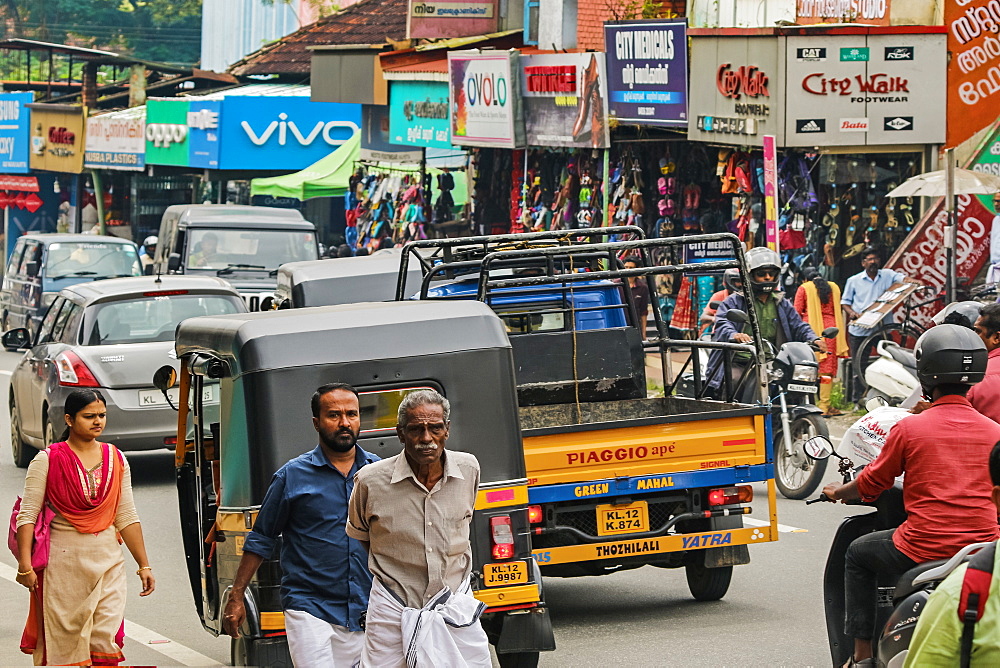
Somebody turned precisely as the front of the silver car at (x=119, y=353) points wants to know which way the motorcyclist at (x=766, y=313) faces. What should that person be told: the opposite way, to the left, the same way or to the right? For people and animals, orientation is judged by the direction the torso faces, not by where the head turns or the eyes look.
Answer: the opposite way

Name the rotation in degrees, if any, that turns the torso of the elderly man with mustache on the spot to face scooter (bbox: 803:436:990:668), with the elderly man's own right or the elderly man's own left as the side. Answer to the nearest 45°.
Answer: approximately 135° to the elderly man's own left

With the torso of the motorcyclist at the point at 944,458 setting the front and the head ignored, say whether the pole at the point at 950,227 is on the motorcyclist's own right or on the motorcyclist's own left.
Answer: on the motorcyclist's own right

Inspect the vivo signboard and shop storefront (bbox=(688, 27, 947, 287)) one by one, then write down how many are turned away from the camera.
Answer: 0

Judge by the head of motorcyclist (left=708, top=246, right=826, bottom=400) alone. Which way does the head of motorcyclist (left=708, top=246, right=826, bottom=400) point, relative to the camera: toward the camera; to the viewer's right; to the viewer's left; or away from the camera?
toward the camera

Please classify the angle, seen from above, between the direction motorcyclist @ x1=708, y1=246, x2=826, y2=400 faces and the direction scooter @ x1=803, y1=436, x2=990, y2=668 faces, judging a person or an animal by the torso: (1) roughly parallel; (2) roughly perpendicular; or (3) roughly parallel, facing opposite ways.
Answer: roughly parallel, facing opposite ways

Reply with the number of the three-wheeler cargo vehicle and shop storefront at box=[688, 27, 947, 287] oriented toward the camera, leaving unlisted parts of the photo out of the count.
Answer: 1

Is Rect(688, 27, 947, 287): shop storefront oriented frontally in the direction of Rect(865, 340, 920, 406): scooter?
yes

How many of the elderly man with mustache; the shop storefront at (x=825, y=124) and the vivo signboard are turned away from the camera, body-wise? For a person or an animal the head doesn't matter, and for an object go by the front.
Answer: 0

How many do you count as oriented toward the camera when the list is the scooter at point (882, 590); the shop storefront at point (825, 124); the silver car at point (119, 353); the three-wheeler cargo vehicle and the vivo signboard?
2

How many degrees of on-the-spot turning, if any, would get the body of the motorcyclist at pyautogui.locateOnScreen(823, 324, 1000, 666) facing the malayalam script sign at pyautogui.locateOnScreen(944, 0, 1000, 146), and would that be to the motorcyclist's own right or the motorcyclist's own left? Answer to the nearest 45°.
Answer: approximately 45° to the motorcyclist's own right

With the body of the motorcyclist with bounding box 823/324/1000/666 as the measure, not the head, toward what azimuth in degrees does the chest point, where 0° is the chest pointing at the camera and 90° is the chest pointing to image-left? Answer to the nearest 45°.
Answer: approximately 135°

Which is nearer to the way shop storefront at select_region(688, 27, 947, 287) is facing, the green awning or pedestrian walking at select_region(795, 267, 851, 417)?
the pedestrian walking

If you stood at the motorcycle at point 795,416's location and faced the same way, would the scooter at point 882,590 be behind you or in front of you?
in front

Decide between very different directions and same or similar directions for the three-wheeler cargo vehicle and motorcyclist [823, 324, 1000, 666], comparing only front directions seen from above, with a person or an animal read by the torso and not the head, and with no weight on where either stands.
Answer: same or similar directions

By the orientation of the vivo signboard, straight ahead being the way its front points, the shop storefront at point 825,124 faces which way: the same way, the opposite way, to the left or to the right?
the same way

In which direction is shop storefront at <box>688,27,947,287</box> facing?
toward the camera
